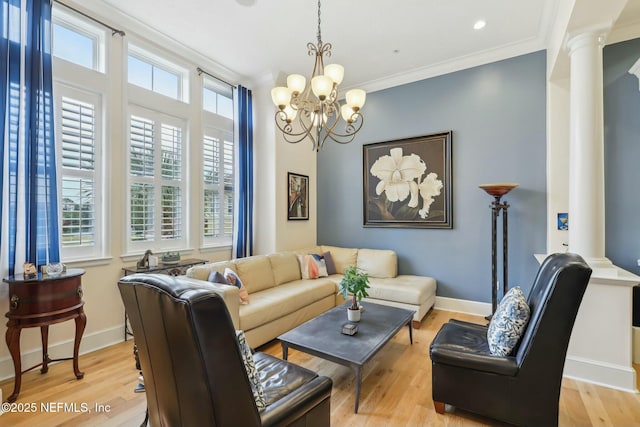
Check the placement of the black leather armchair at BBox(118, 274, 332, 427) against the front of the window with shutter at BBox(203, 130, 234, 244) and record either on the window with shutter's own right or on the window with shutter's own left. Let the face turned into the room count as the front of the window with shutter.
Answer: on the window with shutter's own right

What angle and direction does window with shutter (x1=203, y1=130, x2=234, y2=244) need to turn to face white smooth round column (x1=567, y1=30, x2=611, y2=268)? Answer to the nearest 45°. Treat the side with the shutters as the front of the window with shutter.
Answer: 0° — it already faces it

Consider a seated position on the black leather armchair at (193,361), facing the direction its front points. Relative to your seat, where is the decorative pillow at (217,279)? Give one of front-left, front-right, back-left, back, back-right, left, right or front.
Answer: front-left

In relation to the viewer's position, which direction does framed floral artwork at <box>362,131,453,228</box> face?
facing the viewer and to the left of the viewer

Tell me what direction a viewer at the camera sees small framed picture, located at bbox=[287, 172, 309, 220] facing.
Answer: facing the viewer and to the right of the viewer

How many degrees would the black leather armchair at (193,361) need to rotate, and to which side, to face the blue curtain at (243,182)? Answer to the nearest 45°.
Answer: approximately 45° to its left

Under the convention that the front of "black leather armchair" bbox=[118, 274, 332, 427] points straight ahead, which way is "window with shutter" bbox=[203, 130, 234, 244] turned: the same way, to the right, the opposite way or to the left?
to the right

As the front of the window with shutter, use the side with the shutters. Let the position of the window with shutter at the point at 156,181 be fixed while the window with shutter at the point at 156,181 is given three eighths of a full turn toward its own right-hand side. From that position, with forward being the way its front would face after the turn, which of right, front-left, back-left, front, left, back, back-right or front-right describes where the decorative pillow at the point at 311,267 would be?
back

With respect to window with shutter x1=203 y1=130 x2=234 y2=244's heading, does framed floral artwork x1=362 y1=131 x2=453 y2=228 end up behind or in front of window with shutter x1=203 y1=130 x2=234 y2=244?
in front

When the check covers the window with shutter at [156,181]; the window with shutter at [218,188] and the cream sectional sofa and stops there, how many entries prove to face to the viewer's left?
0

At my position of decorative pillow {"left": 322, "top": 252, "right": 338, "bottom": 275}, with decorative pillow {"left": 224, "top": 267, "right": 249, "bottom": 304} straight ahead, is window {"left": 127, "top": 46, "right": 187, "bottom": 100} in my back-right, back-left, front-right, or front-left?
front-right

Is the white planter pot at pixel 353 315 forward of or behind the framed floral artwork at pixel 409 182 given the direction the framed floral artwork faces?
forward

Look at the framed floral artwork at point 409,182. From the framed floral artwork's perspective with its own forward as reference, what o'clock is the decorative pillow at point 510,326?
The decorative pillow is roughly at 10 o'clock from the framed floral artwork.

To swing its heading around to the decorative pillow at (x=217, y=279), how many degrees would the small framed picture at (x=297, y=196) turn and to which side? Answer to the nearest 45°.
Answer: approximately 45° to its right

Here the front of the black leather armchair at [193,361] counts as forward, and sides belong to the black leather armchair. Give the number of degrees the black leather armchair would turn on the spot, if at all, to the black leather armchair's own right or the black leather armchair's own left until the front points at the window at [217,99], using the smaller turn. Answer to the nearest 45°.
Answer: approximately 45° to the black leather armchair's own left

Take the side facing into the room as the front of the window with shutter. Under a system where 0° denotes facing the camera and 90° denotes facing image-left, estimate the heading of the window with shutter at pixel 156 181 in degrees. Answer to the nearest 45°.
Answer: approximately 315°

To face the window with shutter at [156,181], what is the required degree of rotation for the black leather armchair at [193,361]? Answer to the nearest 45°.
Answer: approximately 45° to its left
